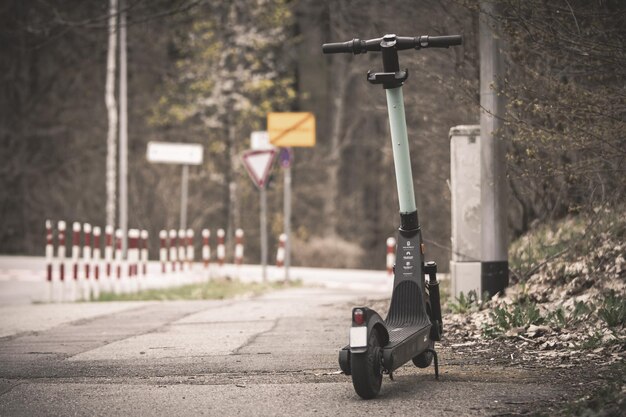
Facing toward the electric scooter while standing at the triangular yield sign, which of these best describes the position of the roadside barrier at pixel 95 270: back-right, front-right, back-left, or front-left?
front-right

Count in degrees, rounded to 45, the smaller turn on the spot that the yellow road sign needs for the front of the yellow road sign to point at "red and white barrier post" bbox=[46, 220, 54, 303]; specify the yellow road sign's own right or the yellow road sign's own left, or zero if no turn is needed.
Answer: approximately 45° to the yellow road sign's own right

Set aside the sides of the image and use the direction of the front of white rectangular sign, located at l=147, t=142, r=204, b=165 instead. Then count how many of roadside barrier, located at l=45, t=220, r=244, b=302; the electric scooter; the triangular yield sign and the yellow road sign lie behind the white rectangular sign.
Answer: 0

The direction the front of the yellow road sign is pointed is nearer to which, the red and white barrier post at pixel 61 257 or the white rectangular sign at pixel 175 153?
the red and white barrier post

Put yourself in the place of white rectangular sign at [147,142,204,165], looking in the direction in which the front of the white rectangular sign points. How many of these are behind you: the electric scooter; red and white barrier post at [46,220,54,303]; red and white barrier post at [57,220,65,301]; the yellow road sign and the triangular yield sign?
0

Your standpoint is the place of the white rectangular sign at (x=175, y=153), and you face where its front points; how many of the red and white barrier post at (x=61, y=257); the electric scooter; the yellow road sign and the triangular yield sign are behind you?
0

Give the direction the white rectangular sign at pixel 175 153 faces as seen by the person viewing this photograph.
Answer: facing the viewer

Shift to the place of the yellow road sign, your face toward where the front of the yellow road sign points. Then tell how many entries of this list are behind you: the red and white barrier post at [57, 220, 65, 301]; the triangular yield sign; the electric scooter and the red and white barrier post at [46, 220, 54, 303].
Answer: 0

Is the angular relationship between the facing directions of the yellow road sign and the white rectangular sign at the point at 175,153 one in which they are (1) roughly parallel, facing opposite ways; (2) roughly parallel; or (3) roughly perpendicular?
roughly parallel

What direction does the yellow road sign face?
toward the camera

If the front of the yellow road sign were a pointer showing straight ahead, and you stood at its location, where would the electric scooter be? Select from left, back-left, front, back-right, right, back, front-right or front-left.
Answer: front

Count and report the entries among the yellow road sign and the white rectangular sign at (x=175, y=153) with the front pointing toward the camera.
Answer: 2

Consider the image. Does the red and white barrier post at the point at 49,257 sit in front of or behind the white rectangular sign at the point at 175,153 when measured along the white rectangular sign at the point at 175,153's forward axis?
in front

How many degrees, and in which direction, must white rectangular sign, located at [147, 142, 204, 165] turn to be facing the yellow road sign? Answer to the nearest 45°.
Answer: approximately 45° to its left

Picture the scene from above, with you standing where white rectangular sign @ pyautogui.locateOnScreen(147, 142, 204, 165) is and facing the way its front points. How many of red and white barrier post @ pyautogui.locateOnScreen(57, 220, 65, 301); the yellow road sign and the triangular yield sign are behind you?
0

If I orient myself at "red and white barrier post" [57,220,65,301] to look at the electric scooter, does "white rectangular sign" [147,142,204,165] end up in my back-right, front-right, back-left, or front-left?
back-left

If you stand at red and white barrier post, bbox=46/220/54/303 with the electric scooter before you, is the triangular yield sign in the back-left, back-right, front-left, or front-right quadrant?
back-left
